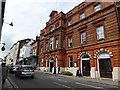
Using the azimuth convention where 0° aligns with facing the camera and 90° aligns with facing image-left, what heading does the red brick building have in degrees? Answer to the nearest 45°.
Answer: approximately 45°
